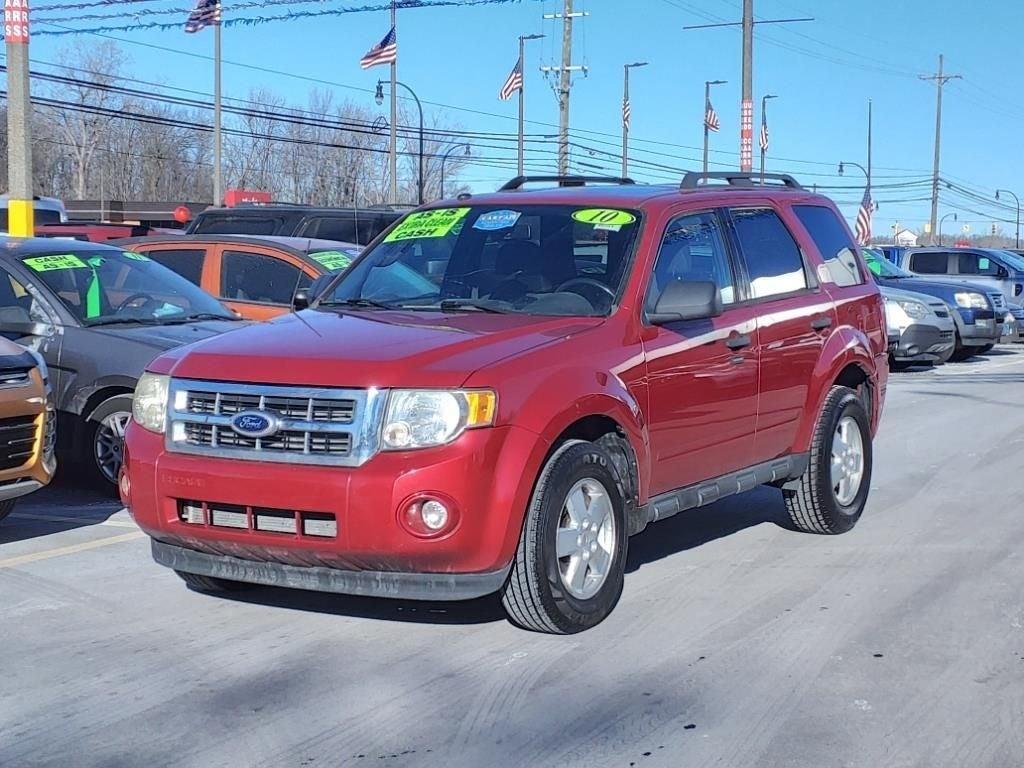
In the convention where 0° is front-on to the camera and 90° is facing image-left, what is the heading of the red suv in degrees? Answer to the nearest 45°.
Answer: approximately 45°

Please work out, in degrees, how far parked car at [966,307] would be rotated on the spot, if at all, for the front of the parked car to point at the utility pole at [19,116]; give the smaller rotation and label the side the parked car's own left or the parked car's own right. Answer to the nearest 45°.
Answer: approximately 90° to the parked car's own right

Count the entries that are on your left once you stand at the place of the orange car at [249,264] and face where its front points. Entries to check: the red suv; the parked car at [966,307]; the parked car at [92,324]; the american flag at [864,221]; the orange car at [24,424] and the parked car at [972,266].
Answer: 3

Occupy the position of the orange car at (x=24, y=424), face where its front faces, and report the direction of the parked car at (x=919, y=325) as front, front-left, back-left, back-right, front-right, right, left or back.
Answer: left

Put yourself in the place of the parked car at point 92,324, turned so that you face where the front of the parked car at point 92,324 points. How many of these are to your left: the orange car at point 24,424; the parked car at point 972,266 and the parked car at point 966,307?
2

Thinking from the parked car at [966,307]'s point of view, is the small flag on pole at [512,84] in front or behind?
behind

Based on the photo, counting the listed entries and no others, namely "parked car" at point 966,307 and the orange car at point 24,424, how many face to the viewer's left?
0

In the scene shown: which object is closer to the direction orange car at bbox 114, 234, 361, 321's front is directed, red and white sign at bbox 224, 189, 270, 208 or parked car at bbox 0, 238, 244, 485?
the parked car

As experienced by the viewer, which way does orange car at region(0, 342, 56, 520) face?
facing the viewer and to the right of the viewer
